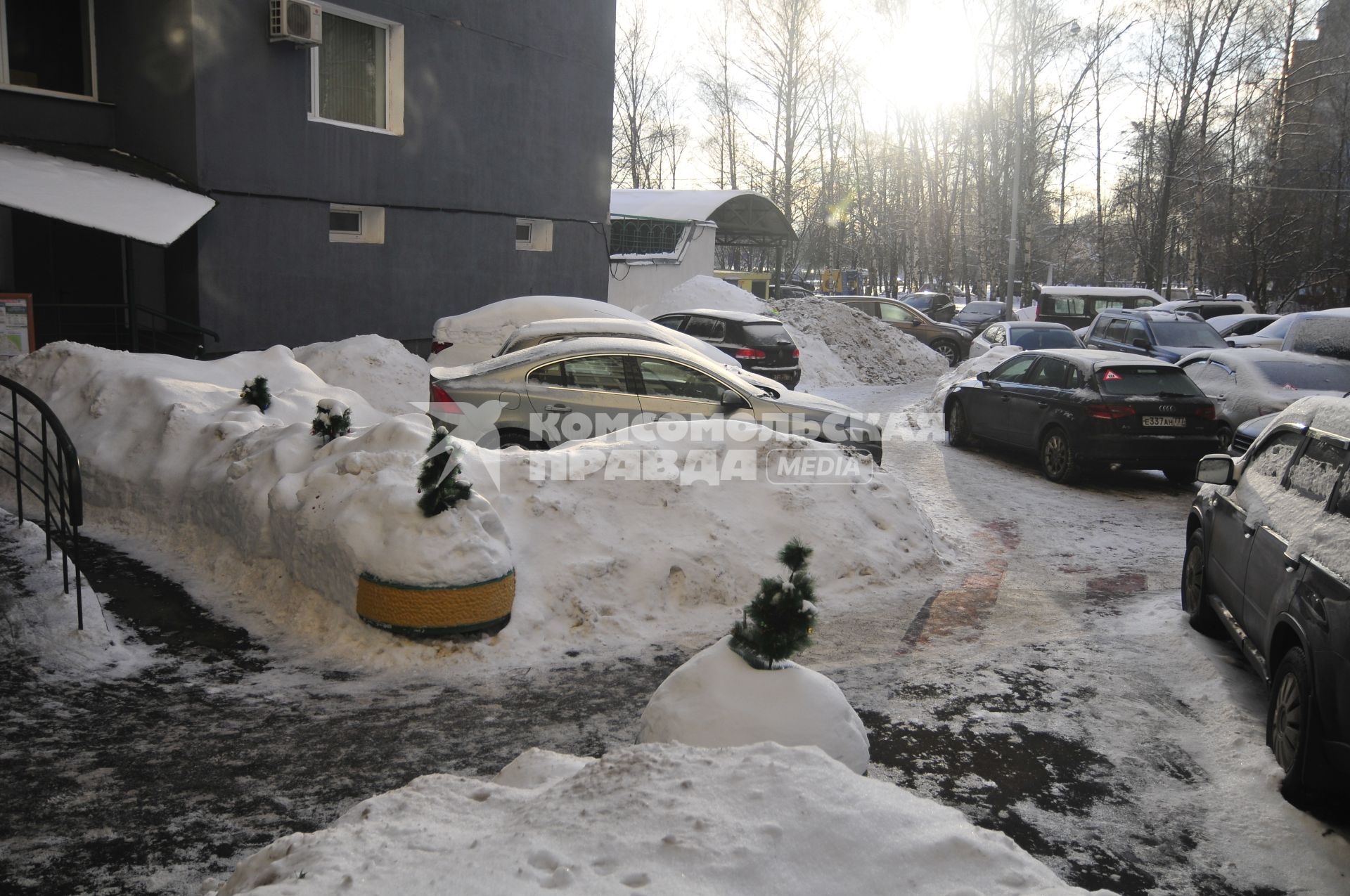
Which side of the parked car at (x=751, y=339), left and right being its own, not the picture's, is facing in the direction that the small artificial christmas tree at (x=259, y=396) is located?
left

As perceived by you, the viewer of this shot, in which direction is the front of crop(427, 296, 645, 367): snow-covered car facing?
facing to the right of the viewer

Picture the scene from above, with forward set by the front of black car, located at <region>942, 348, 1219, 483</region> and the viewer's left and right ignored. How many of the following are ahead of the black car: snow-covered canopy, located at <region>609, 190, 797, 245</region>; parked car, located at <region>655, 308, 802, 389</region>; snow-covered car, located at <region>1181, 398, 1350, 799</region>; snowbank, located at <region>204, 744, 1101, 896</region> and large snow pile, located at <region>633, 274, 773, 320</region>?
3

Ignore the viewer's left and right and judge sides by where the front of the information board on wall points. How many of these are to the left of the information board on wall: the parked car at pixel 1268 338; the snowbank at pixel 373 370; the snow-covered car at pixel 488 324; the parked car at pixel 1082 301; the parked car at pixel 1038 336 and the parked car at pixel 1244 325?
6

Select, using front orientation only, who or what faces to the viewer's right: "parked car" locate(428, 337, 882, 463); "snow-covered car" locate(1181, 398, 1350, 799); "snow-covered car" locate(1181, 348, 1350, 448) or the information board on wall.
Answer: the parked car

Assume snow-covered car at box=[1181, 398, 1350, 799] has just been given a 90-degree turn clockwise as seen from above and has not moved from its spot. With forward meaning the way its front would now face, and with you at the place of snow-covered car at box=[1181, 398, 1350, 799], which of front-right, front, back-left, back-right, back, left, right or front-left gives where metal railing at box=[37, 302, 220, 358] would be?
back-left

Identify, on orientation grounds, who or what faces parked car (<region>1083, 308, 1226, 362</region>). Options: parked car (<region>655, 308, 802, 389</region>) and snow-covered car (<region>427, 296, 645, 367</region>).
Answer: the snow-covered car

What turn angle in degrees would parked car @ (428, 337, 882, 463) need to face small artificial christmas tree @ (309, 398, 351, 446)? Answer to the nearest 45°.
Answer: approximately 135° to its right

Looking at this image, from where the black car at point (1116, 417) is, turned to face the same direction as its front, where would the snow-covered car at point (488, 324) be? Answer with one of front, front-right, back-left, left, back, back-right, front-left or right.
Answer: front-left

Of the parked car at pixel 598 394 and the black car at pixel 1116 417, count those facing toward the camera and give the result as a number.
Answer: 0

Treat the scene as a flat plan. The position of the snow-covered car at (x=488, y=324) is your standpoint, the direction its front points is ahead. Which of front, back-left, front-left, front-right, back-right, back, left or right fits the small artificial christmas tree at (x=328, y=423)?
right

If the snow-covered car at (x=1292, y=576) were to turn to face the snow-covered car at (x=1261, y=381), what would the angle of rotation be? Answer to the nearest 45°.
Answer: approximately 45° to its right

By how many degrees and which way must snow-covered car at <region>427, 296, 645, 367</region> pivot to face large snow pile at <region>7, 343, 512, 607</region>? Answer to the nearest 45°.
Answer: approximately 90° to its right

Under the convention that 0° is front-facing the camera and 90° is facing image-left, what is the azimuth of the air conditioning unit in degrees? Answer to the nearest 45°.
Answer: approximately 315°

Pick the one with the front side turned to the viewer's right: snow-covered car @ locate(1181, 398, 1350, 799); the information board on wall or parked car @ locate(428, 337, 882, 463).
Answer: the parked car

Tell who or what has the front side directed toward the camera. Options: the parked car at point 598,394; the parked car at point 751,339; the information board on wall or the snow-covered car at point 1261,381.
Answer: the information board on wall

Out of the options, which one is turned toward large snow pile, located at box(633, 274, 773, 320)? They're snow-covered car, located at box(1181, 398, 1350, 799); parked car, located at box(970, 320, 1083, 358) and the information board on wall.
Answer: the snow-covered car
